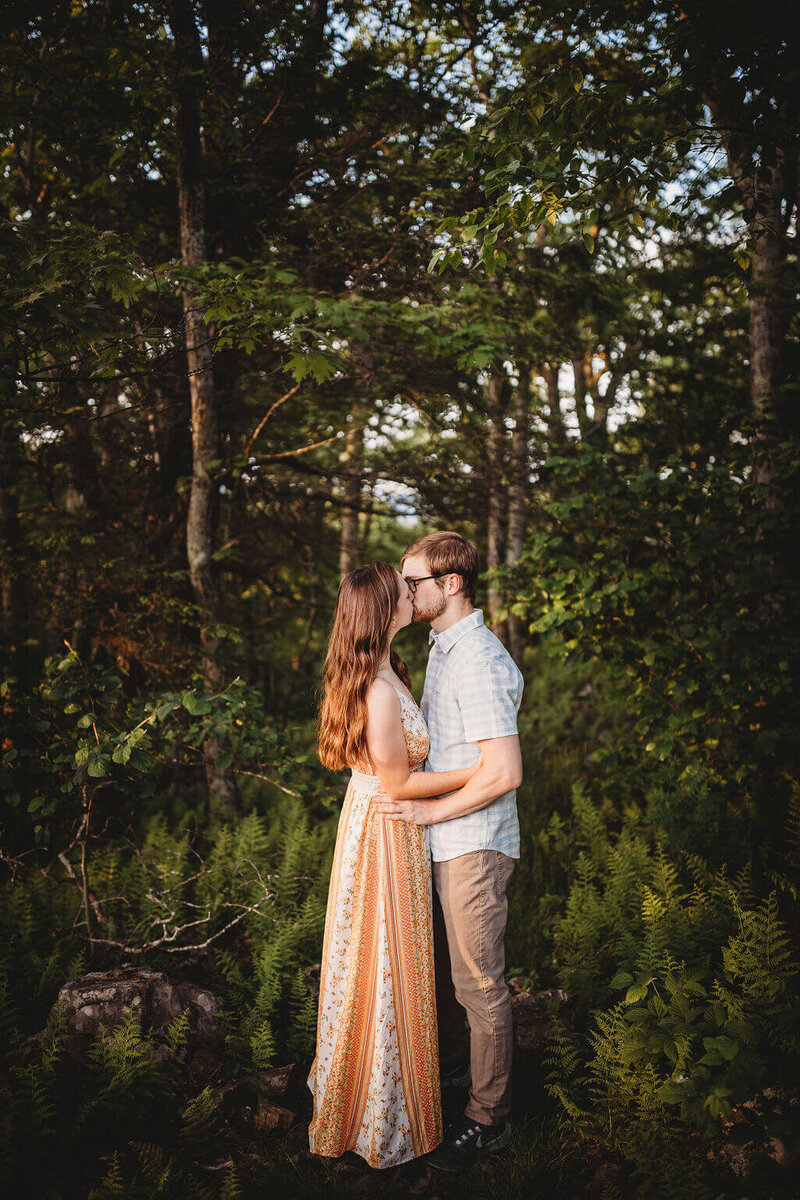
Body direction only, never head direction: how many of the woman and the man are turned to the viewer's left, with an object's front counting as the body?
1

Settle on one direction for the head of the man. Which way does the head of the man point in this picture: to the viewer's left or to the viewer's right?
to the viewer's left

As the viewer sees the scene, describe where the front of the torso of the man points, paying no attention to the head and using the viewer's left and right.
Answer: facing to the left of the viewer

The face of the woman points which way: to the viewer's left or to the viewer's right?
to the viewer's right

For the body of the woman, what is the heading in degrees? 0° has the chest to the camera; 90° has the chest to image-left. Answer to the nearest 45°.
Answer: approximately 270°

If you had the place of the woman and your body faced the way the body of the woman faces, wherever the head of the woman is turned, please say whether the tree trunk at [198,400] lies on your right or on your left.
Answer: on your left

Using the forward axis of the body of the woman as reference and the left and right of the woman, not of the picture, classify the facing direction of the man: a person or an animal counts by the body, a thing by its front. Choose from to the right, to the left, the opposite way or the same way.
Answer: the opposite way
